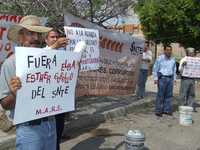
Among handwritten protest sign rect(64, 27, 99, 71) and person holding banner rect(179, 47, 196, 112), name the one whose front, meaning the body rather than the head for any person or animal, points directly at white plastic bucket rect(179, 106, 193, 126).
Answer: the person holding banner

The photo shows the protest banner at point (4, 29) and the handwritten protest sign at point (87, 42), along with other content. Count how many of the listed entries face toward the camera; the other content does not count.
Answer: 2

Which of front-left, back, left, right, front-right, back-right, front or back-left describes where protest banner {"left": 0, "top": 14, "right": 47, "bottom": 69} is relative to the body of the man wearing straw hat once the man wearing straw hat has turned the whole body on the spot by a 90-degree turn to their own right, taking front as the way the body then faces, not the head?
back-right
